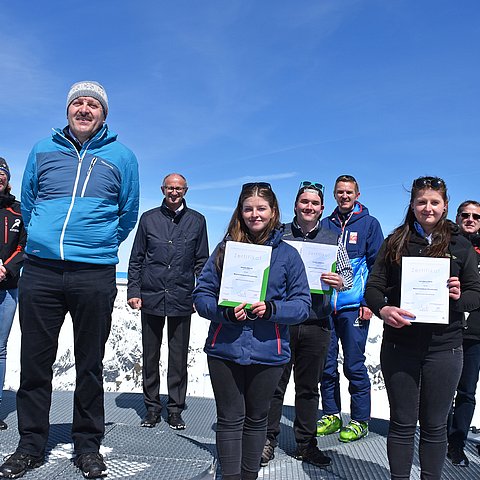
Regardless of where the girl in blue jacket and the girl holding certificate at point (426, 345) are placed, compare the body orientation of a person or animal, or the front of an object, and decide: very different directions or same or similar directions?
same or similar directions

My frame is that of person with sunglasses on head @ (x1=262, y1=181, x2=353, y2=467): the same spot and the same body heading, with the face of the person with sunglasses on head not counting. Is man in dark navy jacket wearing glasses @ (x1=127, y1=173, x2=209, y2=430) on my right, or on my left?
on my right

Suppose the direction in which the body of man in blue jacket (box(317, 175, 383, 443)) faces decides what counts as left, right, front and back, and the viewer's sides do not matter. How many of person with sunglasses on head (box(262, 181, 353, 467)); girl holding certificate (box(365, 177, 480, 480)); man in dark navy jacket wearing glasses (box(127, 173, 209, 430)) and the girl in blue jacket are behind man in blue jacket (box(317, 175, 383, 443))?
0

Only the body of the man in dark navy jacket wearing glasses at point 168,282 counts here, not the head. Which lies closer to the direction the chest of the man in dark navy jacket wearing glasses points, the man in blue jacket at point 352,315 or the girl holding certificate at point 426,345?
the girl holding certificate

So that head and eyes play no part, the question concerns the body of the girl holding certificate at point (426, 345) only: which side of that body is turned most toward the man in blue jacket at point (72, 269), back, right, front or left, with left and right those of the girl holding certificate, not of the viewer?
right

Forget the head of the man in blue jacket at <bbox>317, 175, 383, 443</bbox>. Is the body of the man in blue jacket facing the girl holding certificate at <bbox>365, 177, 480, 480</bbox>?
no

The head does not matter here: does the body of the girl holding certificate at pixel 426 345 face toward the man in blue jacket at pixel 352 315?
no

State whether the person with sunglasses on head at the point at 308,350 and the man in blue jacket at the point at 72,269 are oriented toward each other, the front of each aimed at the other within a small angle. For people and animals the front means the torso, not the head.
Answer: no

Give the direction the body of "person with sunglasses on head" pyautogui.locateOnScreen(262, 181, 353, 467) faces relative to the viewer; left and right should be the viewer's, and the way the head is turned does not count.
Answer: facing the viewer

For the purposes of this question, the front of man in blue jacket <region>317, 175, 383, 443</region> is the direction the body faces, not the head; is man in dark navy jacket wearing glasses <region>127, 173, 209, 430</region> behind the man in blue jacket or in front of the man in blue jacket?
in front

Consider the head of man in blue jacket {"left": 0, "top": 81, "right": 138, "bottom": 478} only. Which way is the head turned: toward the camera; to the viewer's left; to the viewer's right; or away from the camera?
toward the camera

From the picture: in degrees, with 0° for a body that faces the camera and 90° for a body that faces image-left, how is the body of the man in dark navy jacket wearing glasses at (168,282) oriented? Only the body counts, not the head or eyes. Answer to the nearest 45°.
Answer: approximately 0°

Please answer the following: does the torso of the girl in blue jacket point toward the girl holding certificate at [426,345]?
no

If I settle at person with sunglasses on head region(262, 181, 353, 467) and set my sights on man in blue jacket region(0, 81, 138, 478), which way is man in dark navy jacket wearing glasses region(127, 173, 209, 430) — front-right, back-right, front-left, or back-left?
front-right

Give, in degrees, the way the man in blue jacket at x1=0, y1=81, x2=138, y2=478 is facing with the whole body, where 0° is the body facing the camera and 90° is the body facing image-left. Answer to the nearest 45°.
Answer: approximately 0°

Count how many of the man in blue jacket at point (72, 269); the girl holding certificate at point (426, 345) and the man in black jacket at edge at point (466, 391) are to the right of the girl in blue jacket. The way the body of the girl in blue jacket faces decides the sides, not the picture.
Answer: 1

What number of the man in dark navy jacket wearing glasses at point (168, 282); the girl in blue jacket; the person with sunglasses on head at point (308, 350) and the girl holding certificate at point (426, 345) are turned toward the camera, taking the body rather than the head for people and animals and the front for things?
4

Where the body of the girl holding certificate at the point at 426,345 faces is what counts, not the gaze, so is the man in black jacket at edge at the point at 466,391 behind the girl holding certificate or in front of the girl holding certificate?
behind

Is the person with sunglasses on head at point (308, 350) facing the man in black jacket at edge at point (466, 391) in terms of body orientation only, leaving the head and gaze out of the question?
no

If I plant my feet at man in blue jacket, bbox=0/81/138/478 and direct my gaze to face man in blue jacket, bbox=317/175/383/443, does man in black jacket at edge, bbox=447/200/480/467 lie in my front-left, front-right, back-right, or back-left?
front-right

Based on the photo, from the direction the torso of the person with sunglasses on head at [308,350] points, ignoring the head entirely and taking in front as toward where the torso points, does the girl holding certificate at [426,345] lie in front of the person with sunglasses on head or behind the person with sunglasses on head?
in front

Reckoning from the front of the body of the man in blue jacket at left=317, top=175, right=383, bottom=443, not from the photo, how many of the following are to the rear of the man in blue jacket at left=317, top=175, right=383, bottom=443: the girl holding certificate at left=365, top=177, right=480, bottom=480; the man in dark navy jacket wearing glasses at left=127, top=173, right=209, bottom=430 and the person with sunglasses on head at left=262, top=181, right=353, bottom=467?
0
